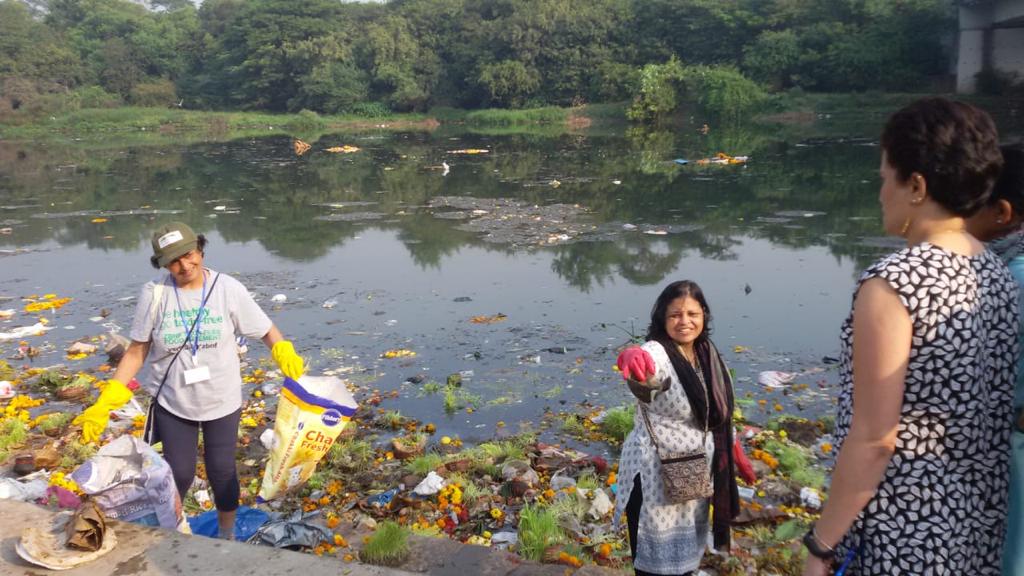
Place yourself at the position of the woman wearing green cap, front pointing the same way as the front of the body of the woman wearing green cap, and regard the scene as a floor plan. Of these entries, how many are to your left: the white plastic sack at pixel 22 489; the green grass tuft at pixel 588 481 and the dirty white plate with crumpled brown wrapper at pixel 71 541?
1

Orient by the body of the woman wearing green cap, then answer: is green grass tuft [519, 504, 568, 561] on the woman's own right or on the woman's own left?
on the woman's own left

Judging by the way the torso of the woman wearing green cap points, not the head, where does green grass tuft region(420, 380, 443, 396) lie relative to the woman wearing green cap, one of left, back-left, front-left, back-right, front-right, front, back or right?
back-left

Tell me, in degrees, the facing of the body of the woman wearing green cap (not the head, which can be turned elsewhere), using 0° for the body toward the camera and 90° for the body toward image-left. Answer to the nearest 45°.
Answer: approximately 0°

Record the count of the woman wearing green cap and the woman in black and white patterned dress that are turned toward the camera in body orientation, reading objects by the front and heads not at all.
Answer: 1

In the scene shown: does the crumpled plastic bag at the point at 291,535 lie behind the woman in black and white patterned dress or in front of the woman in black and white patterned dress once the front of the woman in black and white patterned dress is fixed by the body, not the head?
in front

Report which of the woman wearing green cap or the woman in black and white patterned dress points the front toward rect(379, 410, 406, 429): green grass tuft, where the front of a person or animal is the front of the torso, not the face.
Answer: the woman in black and white patterned dress

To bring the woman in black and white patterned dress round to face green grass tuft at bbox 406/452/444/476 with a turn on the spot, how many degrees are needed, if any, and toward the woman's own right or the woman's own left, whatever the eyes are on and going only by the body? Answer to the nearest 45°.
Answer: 0° — they already face it

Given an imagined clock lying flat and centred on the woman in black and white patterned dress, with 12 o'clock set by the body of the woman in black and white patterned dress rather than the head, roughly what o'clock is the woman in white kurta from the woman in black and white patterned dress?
The woman in white kurta is roughly at 12 o'clock from the woman in black and white patterned dress.

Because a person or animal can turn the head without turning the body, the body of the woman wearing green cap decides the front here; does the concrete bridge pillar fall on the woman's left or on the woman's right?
on the woman's left

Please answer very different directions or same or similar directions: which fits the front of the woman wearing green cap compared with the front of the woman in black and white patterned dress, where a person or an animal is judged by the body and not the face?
very different directions

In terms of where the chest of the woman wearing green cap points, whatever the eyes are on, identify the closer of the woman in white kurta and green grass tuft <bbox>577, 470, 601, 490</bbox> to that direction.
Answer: the woman in white kurta

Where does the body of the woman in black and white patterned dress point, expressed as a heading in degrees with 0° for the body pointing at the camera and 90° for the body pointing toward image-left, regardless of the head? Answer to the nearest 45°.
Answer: approximately 135°

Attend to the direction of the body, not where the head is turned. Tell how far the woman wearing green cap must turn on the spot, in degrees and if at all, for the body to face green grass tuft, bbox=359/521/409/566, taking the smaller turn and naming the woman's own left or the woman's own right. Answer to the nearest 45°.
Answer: approximately 45° to the woman's own left

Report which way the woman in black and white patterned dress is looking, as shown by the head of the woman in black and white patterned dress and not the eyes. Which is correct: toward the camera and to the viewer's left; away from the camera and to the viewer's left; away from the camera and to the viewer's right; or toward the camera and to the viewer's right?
away from the camera and to the viewer's left
